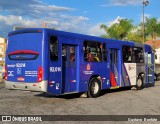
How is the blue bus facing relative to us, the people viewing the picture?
facing away from the viewer and to the right of the viewer
